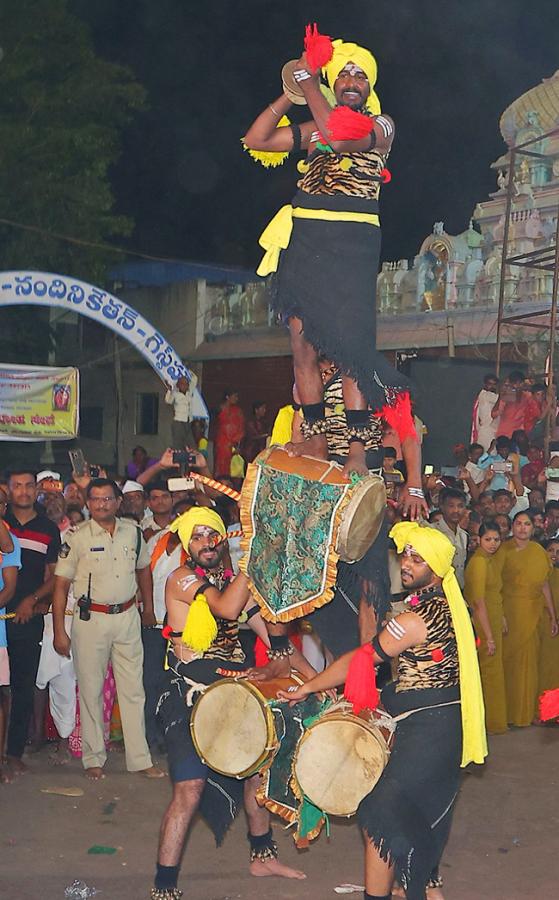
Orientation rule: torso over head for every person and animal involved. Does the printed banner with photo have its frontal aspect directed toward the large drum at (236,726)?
yes

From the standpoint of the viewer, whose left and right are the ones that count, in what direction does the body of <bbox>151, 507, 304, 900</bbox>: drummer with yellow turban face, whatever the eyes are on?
facing the viewer and to the right of the viewer

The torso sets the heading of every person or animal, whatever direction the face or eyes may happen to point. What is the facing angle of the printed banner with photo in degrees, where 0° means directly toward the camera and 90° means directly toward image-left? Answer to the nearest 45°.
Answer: approximately 0°

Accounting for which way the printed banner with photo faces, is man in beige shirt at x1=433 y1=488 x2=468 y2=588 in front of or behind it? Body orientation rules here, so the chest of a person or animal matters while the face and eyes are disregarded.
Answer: in front

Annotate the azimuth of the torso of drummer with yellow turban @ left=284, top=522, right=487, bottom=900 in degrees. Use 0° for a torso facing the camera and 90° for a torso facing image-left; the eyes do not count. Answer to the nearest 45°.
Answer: approximately 45°

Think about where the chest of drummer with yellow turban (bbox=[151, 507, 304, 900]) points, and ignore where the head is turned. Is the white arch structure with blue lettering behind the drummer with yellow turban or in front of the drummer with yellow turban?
behind

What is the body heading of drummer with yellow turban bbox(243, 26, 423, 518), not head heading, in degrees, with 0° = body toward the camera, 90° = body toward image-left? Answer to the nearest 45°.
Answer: approximately 0°

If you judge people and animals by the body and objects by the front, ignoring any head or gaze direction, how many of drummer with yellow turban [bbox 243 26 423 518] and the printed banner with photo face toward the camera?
2
